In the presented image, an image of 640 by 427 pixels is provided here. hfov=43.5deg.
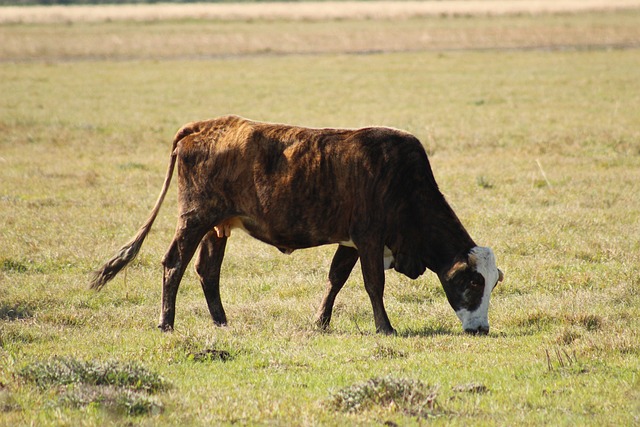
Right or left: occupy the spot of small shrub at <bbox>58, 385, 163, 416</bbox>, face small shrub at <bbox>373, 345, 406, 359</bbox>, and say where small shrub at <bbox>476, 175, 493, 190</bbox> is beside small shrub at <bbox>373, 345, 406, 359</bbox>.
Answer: left

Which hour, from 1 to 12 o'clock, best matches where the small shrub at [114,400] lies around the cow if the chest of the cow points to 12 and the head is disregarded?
The small shrub is roughly at 4 o'clock from the cow.

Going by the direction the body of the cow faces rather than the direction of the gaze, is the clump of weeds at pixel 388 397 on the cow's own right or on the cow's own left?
on the cow's own right

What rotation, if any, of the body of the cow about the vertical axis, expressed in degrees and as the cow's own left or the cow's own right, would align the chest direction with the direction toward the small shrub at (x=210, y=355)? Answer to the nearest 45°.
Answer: approximately 135° to the cow's own right

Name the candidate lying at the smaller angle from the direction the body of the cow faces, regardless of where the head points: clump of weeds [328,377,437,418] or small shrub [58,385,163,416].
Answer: the clump of weeds

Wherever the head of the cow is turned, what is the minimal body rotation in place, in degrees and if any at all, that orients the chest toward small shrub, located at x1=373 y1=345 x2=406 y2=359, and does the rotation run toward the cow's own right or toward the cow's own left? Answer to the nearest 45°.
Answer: approximately 90° to the cow's own right

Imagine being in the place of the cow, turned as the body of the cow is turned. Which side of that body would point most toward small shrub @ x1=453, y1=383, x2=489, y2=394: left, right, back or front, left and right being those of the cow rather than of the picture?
right

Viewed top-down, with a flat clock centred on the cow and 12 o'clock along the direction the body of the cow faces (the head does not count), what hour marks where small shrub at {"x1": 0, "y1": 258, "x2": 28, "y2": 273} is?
The small shrub is roughly at 7 o'clock from the cow.

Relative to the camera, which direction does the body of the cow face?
to the viewer's right

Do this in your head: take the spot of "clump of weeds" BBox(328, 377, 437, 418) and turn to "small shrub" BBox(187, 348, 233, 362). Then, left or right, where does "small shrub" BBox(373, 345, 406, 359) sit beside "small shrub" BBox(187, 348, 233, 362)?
right
